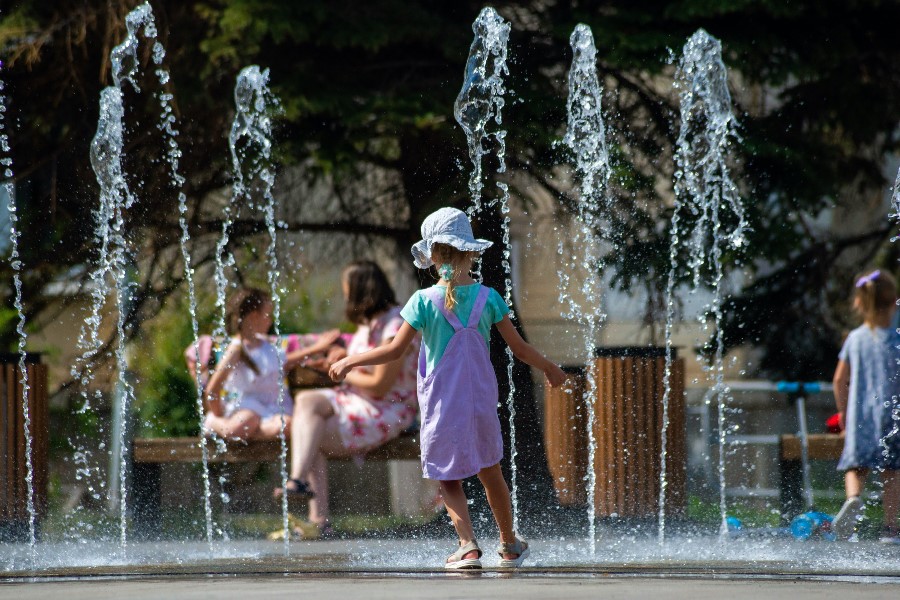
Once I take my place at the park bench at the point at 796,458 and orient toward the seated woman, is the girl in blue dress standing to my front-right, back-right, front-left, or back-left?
back-left

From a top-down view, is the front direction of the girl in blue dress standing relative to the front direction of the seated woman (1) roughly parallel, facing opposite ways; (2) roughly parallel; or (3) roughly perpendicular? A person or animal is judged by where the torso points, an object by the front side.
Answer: roughly perpendicular

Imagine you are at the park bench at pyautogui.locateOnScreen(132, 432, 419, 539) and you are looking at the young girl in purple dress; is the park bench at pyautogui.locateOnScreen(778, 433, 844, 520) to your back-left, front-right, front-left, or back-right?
front-left

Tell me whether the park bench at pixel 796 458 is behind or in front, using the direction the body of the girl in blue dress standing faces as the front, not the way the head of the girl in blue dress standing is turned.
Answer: in front

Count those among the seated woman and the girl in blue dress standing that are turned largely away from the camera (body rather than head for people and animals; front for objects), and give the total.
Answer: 1

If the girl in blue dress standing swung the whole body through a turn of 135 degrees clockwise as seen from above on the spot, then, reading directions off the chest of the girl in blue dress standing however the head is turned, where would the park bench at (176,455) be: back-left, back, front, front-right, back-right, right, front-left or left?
back-right

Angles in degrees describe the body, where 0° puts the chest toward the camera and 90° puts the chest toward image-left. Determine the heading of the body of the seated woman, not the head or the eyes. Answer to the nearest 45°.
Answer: approximately 90°

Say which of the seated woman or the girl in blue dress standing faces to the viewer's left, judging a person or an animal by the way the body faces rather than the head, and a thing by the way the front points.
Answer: the seated woman

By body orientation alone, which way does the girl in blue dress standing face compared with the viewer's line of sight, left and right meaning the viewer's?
facing away from the viewer

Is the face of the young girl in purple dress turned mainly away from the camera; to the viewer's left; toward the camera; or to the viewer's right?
away from the camera

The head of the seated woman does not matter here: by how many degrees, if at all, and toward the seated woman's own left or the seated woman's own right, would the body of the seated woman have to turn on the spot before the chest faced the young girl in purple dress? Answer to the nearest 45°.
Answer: approximately 90° to the seated woman's own left

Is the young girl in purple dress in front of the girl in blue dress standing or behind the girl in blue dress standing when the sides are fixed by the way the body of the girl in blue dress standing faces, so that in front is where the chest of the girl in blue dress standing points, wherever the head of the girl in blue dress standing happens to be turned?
behind
